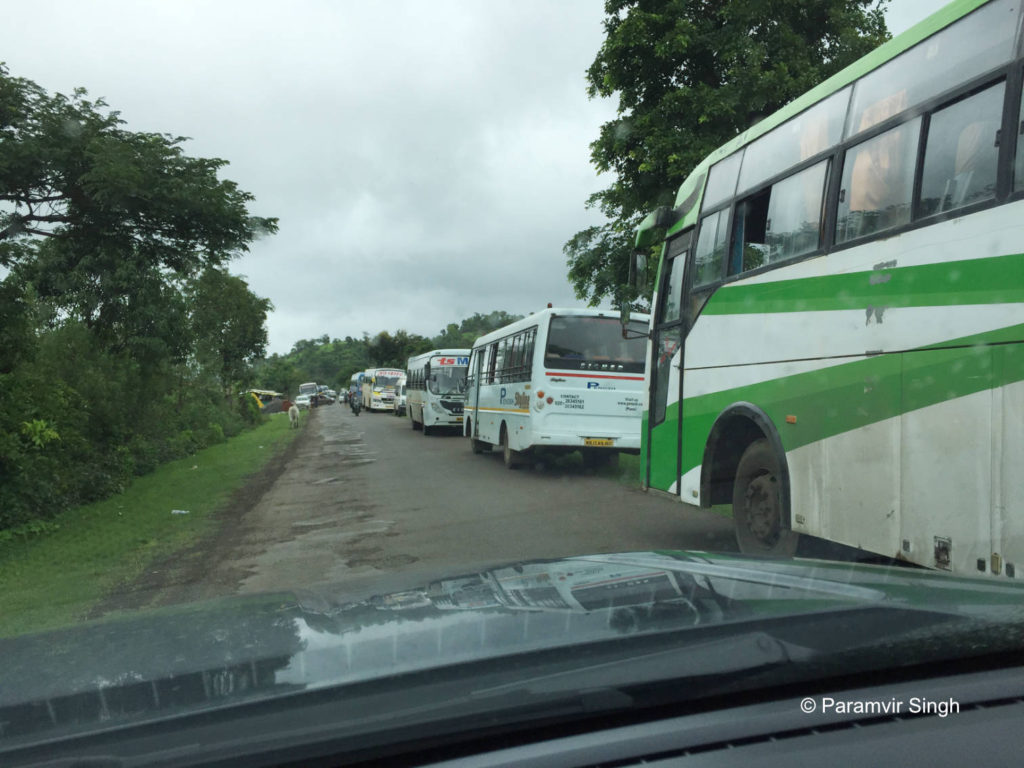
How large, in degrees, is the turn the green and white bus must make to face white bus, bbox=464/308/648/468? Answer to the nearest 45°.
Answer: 0° — it already faces it

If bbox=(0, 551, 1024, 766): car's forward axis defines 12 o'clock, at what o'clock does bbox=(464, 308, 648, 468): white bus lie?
The white bus is roughly at 12 o'clock from the car.

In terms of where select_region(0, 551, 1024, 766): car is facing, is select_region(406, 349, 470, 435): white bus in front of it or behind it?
in front

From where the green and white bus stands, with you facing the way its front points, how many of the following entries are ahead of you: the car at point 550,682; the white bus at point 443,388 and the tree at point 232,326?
2

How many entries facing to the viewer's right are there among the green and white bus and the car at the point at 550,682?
0

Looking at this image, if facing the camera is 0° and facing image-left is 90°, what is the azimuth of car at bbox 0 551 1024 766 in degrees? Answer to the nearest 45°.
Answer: approximately 180°

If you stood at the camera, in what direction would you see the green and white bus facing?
facing away from the viewer and to the left of the viewer

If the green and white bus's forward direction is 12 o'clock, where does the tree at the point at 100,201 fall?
The tree is roughly at 11 o'clock from the green and white bus.

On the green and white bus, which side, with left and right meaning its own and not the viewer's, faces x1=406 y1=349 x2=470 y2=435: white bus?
front

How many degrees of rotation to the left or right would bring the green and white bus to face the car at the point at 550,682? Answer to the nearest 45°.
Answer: approximately 135° to its left

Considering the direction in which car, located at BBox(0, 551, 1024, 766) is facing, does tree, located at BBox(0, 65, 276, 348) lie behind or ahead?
ahead

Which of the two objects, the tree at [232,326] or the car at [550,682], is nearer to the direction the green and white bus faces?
the tree
